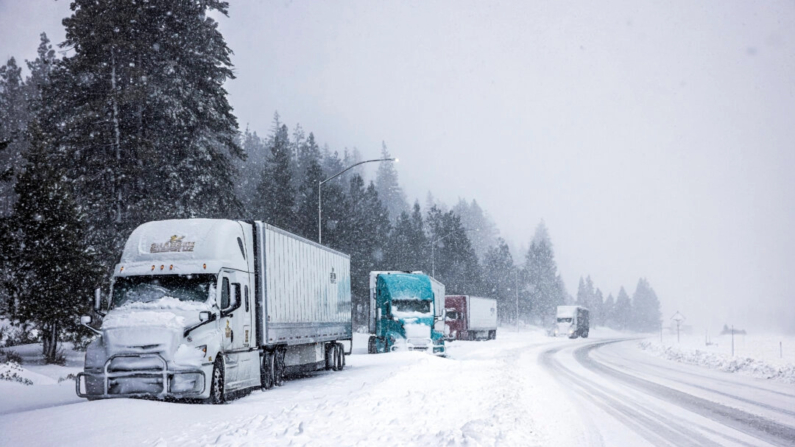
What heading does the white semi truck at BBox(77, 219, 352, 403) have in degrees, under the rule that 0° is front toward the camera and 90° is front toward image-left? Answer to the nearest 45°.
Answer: approximately 45°

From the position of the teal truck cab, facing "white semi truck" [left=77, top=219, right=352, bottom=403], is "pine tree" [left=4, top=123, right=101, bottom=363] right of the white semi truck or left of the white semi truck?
right

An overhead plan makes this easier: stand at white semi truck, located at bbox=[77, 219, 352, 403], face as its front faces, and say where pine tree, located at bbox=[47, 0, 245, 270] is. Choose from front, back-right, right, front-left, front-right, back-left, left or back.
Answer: back-right
